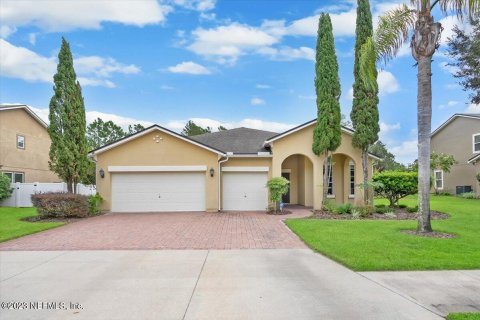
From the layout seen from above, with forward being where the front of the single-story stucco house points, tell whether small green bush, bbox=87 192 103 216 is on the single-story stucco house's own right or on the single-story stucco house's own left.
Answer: on the single-story stucco house's own right

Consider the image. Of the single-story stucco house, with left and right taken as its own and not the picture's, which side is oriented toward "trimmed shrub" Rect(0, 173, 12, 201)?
right

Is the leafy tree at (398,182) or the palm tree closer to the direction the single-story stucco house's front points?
the palm tree

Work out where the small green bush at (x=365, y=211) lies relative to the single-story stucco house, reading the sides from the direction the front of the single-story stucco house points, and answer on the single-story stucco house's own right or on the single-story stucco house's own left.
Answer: on the single-story stucco house's own left

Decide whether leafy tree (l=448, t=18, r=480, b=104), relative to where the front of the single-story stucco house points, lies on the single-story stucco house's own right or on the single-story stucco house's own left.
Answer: on the single-story stucco house's own left

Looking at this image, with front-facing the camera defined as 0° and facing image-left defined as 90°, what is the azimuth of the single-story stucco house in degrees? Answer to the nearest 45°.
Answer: approximately 0°

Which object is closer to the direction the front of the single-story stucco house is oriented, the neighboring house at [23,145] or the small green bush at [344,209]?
the small green bush

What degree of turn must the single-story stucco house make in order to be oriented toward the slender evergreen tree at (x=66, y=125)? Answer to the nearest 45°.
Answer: approximately 90° to its right

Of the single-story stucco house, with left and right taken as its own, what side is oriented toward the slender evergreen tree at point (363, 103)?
left

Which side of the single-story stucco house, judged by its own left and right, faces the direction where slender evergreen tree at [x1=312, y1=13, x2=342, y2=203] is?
left
